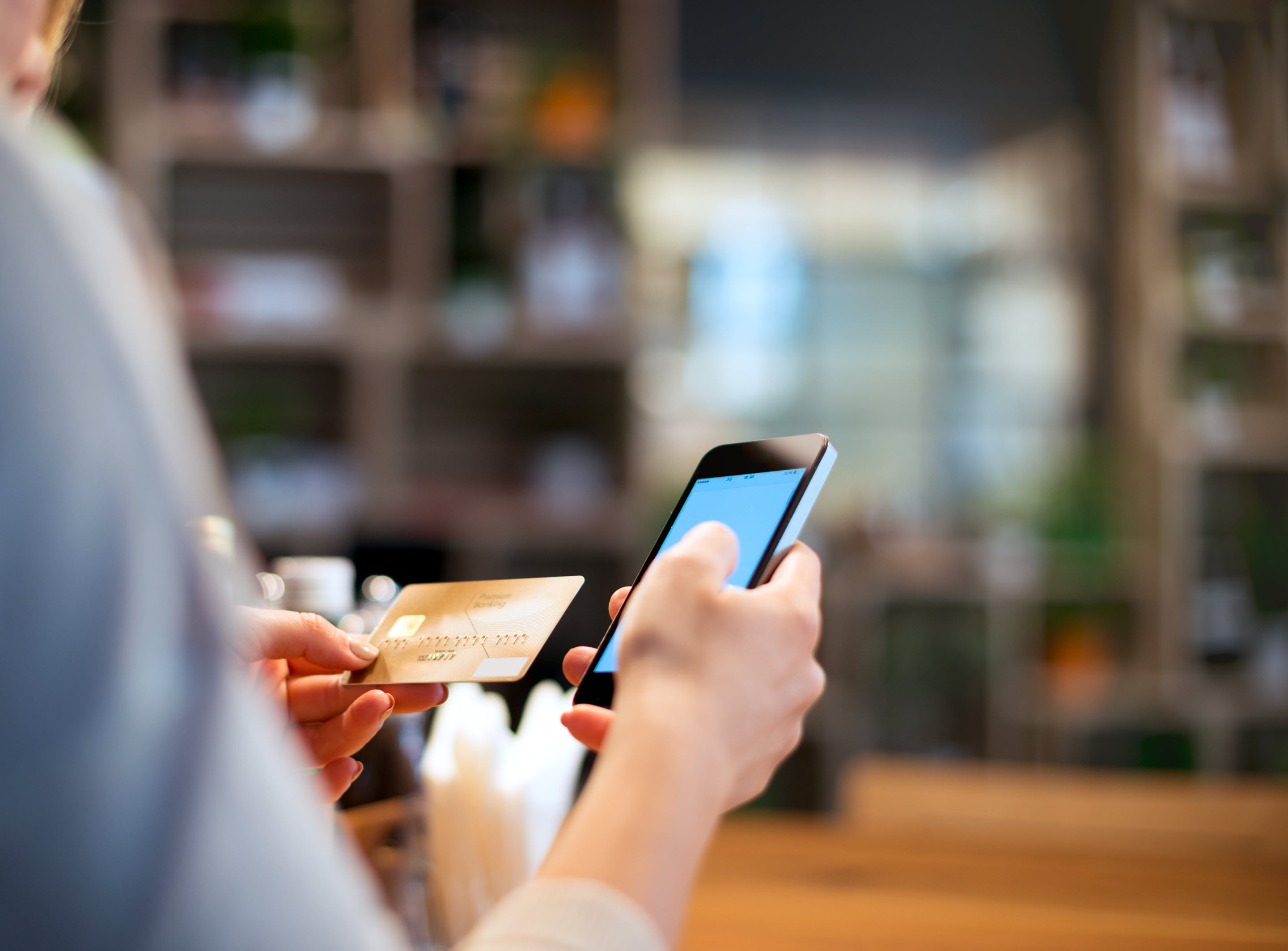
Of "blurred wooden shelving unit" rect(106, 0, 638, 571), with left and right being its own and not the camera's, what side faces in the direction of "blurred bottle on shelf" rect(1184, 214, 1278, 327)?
left

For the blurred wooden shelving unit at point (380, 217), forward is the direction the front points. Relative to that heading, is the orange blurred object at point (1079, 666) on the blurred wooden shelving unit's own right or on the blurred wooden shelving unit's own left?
on the blurred wooden shelving unit's own left

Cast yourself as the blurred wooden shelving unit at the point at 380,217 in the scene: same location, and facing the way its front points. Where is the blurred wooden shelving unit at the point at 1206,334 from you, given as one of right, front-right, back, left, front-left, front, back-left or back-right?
left

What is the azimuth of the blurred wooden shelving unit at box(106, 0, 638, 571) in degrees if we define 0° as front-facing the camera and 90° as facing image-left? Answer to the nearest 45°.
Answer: approximately 0°

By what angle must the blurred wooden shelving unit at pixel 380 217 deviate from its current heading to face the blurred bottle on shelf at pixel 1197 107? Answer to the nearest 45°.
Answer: approximately 90° to its left

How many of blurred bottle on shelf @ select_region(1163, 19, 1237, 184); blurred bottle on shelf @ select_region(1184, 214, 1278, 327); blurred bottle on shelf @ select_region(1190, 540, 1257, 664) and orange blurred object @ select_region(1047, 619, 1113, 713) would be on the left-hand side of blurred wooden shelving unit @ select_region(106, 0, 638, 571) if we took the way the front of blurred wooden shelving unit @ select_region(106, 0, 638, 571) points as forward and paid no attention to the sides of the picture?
4
